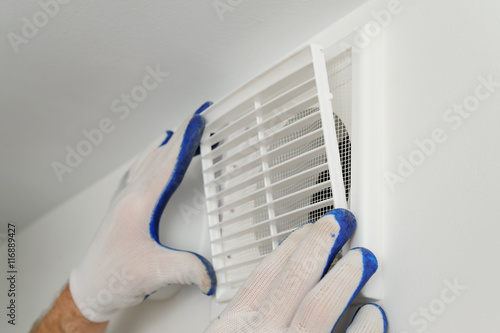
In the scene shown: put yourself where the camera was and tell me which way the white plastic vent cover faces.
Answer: facing the viewer and to the left of the viewer
